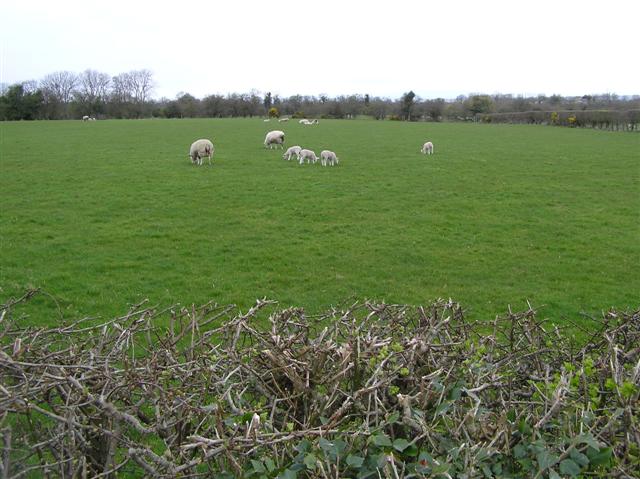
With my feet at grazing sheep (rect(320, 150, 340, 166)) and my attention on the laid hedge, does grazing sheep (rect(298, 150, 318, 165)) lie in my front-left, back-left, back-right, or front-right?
back-right

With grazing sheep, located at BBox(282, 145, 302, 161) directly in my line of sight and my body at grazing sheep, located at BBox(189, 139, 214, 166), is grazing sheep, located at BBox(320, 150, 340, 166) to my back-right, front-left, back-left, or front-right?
front-right

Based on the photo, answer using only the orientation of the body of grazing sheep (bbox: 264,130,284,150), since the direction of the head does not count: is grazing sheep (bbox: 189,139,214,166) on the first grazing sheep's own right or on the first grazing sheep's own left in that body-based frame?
on the first grazing sheep's own left

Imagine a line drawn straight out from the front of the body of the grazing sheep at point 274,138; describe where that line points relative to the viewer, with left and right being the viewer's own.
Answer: facing to the left of the viewer

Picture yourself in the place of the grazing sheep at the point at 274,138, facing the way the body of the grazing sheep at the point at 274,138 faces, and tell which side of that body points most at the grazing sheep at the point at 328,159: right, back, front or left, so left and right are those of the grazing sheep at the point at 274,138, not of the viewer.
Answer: left

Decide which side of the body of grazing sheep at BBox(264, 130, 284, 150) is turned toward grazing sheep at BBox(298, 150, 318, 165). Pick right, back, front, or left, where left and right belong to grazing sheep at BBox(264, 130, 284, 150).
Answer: left
